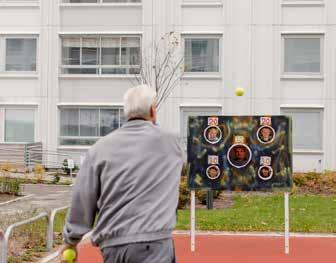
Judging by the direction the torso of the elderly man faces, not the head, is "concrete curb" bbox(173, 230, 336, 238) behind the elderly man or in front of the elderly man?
in front

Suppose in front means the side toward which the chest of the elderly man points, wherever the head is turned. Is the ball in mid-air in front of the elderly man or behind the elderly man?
in front

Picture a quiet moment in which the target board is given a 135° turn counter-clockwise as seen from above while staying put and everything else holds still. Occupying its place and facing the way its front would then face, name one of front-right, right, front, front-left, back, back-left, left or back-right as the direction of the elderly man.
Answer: back-right

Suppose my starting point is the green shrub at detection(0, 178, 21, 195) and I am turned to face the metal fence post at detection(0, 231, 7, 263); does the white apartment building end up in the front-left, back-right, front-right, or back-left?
back-left

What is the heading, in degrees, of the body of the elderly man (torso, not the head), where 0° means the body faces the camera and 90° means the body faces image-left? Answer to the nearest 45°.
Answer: approximately 180°

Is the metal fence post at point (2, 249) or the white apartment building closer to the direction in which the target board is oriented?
the metal fence post

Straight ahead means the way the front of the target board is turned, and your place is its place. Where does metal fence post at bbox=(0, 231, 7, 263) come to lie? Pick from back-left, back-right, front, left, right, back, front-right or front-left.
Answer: front-right

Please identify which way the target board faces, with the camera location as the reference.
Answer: facing the viewer
